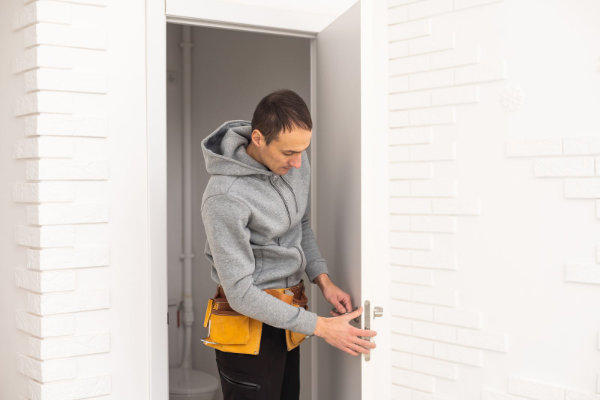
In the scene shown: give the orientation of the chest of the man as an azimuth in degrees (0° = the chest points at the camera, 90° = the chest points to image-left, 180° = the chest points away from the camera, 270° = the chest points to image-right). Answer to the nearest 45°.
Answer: approximately 315°

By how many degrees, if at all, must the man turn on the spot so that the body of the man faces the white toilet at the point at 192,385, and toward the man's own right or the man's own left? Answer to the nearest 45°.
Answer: approximately 135° to the man's own left

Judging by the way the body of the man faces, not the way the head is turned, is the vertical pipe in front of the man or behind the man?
behind
